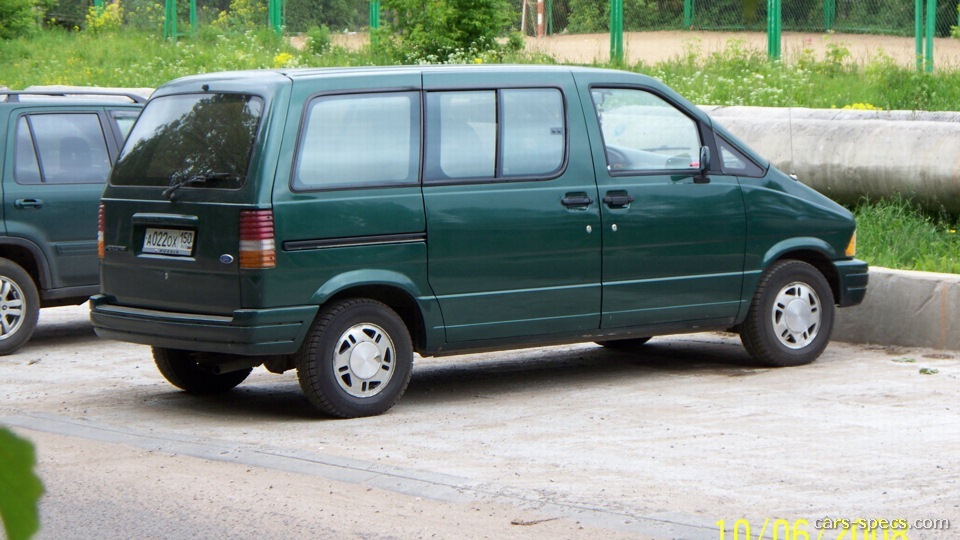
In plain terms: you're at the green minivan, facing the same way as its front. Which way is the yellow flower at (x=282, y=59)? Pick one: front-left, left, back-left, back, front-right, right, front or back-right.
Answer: front-left

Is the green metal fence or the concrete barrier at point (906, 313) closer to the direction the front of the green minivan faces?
the concrete barrier

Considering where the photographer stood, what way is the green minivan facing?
facing away from the viewer and to the right of the viewer

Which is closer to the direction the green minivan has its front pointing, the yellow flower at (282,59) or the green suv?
the yellow flower

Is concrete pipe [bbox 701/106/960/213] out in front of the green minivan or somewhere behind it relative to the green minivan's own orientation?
in front
